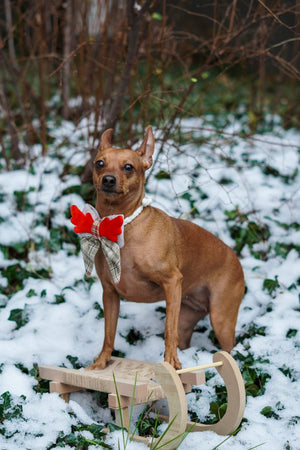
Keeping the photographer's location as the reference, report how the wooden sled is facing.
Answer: facing the viewer and to the right of the viewer

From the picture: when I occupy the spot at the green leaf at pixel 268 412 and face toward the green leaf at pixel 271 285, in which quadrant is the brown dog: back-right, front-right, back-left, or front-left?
front-left

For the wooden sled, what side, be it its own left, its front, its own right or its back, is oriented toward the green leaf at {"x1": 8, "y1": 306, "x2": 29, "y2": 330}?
back

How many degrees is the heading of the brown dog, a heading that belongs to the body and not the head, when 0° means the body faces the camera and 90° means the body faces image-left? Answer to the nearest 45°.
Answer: approximately 45°

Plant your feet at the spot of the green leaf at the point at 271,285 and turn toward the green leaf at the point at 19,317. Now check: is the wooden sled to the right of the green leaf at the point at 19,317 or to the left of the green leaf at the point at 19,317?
left

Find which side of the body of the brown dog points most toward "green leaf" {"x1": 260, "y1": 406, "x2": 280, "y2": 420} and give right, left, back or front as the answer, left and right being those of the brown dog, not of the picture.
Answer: left

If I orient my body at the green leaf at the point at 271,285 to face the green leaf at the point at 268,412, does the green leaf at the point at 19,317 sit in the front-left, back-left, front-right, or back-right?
front-right

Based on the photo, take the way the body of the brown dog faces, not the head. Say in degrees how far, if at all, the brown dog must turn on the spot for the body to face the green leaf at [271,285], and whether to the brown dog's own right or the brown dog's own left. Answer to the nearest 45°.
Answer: approximately 180°

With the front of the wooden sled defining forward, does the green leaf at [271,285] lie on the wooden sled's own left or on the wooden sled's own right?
on the wooden sled's own left
